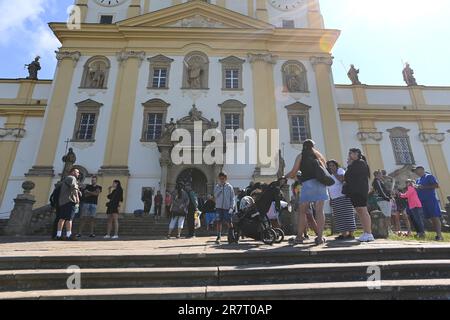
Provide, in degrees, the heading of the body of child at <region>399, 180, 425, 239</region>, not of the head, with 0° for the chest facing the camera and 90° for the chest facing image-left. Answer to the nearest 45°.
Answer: approximately 90°

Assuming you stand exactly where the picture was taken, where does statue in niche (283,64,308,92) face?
facing the viewer

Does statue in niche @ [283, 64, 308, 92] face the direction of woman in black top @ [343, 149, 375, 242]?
yes

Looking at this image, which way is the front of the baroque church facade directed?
toward the camera

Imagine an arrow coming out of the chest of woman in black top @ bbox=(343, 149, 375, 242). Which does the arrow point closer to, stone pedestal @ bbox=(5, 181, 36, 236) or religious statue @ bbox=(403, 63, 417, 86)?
the stone pedestal

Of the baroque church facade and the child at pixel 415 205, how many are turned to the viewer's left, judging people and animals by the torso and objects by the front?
1

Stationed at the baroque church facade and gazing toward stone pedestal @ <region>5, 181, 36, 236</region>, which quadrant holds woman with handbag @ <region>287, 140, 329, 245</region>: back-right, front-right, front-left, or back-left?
front-left

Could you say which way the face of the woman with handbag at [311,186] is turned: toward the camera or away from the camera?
away from the camera

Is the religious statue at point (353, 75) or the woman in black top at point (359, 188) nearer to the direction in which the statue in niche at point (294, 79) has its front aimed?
the woman in black top
